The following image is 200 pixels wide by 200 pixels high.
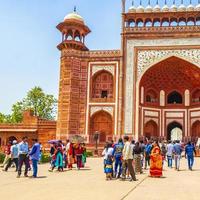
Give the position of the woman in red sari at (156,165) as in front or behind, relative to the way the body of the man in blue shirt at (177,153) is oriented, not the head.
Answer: behind

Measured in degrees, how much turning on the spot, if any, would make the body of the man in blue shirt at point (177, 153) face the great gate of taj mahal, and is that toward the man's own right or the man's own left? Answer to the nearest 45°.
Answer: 0° — they already face it

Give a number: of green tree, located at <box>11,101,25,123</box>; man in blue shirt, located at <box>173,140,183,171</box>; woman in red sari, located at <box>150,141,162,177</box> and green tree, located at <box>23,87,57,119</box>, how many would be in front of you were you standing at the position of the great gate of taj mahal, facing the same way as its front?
2

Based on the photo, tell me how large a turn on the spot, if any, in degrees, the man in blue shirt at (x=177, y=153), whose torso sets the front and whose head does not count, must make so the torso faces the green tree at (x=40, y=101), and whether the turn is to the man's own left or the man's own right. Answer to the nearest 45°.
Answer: approximately 45° to the man's own left

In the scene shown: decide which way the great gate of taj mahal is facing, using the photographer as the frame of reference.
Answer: facing the viewer

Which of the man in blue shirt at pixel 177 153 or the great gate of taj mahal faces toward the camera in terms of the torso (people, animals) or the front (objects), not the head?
the great gate of taj mahal

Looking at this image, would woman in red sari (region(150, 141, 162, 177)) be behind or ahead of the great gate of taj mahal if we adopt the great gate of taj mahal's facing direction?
ahead

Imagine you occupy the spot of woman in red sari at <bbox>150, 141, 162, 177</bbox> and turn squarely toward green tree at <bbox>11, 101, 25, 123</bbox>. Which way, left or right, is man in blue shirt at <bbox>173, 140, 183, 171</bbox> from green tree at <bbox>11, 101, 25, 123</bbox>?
right

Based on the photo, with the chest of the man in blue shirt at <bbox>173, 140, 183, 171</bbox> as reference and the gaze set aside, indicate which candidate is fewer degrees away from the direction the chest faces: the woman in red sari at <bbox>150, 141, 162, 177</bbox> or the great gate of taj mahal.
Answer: the great gate of taj mahal

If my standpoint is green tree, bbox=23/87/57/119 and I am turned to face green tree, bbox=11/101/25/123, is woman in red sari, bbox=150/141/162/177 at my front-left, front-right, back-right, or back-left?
back-left

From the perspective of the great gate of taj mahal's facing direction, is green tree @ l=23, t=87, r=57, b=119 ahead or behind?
behind

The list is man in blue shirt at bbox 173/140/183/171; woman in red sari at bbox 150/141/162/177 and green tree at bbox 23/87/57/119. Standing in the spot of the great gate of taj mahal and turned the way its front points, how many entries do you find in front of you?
2

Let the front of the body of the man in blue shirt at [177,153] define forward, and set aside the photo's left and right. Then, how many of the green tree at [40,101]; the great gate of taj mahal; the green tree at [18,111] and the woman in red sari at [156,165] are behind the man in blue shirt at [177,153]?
1

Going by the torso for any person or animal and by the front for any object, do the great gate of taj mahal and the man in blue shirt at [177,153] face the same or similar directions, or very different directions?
very different directions

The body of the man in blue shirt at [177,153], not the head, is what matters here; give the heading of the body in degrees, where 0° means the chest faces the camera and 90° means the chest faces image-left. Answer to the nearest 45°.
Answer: approximately 180°
